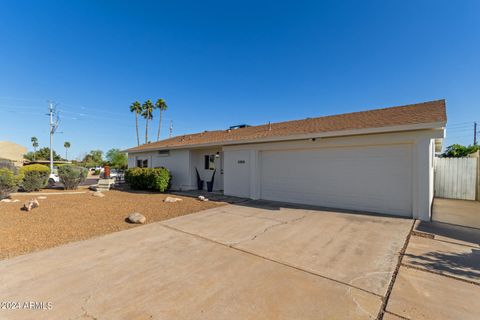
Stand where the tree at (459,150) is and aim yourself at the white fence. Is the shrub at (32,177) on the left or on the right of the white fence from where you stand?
right

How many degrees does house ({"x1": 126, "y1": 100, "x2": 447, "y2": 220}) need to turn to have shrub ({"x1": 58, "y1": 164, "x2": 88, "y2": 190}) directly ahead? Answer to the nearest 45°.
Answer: approximately 45° to its right

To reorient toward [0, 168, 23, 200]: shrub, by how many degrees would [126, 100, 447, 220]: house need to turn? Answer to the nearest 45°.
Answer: approximately 45° to its right

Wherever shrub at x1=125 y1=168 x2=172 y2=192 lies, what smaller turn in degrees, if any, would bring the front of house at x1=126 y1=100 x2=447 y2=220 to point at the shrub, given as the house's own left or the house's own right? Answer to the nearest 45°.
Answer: approximately 45° to the house's own right

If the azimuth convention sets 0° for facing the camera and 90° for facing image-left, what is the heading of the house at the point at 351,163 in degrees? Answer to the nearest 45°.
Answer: approximately 45°

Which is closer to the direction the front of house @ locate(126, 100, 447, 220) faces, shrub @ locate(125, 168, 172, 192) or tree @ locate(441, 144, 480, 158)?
the shrub

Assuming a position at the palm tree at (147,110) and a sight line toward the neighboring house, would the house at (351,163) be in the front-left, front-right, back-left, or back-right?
back-left

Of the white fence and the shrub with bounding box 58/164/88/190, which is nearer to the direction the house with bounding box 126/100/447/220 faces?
the shrub

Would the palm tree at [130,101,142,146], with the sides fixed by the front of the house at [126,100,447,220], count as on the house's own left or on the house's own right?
on the house's own right

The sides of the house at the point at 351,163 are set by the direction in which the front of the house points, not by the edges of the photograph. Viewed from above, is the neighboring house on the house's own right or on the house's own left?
on the house's own right

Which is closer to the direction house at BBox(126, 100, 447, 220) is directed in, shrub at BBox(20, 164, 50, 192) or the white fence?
the shrub
